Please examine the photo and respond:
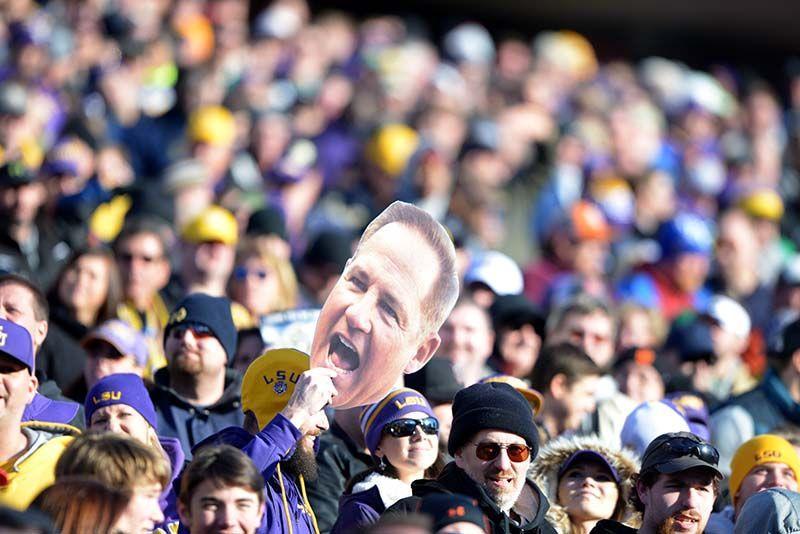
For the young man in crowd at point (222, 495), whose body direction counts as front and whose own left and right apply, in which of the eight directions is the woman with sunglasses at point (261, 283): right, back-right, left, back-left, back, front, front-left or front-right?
back

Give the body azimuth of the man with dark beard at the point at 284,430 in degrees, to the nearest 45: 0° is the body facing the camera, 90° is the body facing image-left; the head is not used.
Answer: approximately 315°

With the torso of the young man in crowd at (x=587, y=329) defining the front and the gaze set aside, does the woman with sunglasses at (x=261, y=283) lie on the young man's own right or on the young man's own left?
on the young man's own right

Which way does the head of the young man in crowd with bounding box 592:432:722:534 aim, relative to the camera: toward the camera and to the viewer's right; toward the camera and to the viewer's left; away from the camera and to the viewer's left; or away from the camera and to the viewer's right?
toward the camera and to the viewer's right

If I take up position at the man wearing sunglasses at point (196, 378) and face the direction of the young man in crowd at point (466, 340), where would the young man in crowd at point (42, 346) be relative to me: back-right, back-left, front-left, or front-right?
back-left

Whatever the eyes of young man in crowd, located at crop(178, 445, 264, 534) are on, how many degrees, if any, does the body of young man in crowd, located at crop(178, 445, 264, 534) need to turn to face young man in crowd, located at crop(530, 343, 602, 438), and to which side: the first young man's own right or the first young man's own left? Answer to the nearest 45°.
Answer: approximately 135° to the first young man's own left

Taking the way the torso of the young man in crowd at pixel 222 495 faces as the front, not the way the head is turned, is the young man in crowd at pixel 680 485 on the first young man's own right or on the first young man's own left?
on the first young man's own left

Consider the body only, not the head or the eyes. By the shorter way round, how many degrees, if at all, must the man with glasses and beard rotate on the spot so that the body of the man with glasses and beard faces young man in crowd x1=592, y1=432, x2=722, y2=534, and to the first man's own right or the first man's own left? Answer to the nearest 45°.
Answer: approximately 45° to the first man's own left

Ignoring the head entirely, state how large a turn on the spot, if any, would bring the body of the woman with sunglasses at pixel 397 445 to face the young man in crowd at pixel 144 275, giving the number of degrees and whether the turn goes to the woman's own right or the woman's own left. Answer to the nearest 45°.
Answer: approximately 180°
